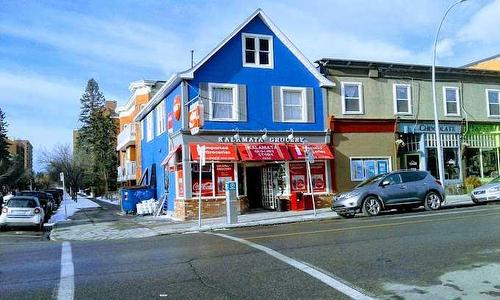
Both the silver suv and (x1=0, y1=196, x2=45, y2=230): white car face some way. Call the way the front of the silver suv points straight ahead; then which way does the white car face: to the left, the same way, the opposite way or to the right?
to the right

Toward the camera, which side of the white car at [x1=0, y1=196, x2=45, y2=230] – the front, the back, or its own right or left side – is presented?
back

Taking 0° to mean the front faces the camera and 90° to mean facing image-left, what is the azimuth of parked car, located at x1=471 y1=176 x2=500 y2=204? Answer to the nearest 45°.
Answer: approximately 45°

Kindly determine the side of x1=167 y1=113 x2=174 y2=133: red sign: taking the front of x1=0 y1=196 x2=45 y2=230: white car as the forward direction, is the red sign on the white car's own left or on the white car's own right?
on the white car's own right

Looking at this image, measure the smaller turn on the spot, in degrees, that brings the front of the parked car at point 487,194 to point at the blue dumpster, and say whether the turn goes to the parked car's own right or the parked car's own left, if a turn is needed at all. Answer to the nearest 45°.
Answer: approximately 45° to the parked car's own right

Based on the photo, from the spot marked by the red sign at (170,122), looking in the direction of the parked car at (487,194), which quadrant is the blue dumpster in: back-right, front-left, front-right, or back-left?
back-left

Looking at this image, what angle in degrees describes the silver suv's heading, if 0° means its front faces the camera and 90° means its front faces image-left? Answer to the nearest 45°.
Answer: approximately 45°

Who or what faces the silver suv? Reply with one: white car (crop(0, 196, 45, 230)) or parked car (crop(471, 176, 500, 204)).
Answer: the parked car

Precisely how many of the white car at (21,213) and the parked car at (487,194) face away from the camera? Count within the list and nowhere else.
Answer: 1

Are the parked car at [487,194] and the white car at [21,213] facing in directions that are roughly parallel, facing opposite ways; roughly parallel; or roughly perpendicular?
roughly perpendicular

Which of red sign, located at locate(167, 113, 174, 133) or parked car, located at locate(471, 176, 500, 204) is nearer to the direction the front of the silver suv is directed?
the red sign
